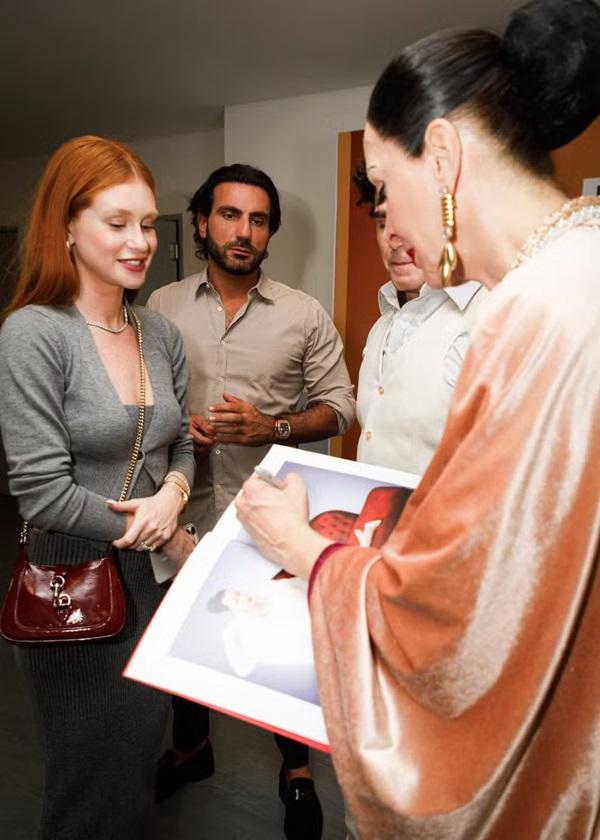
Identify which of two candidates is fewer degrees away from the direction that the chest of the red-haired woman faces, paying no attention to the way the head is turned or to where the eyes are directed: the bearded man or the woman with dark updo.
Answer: the woman with dark updo

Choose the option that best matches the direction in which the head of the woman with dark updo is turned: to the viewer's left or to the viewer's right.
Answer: to the viewer's left

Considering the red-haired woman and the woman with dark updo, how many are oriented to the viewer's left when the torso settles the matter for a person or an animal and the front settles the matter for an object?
1

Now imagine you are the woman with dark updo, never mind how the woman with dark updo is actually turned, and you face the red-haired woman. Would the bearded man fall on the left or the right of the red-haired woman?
right

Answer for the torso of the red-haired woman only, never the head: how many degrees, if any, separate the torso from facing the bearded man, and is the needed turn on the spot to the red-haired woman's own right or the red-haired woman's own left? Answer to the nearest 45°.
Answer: approximately 90° to the red-haired woman's own left

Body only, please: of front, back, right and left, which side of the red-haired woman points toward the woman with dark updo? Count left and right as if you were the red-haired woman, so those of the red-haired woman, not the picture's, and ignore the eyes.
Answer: front

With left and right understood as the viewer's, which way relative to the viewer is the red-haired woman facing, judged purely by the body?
facing the viewer and to the right of the viewer

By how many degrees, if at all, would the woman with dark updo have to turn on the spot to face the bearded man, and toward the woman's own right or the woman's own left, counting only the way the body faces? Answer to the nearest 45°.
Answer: approximately 45° to the woman's own right

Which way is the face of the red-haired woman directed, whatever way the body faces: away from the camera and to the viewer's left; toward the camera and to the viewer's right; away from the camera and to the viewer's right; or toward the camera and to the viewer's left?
toward the camera and to the viewer's right

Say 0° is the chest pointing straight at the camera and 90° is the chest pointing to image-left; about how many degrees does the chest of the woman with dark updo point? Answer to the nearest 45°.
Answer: approximately 90°

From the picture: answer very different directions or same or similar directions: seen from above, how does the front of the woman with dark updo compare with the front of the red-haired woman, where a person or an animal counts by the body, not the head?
very different directions

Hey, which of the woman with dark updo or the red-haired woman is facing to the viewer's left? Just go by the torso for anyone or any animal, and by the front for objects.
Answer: the woman with dark updo
